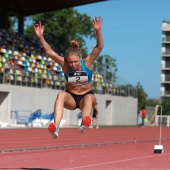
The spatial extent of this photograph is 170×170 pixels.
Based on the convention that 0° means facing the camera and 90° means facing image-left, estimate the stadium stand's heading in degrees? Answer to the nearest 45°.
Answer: approximately 315°
